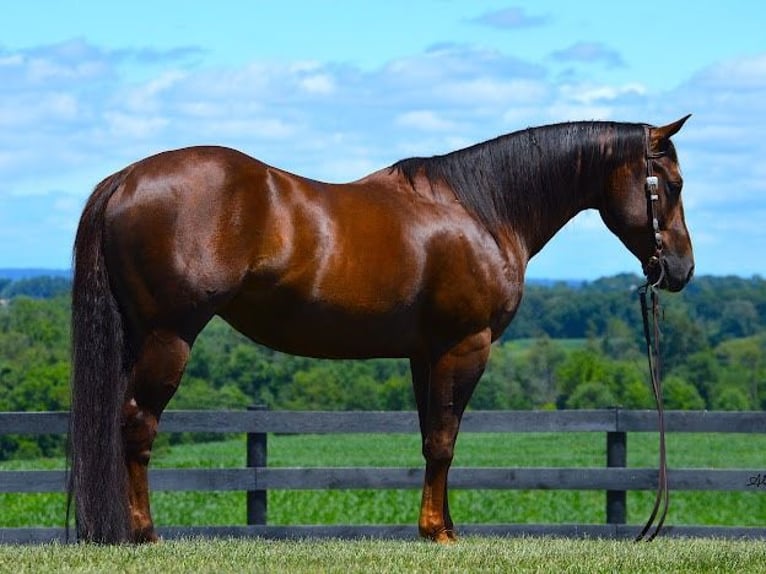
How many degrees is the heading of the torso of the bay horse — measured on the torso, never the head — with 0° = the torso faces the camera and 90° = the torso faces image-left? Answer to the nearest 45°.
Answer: approximately 270°

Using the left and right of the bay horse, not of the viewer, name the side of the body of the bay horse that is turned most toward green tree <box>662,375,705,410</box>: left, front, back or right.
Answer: left
